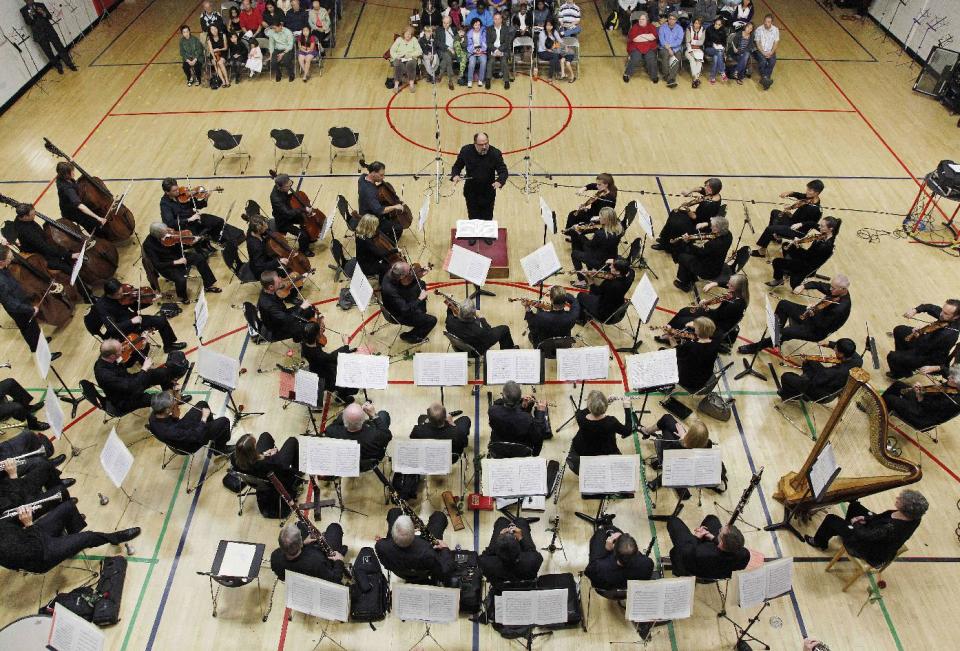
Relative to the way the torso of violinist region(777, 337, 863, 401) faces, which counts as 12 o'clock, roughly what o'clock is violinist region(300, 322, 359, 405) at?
violinist region(300, 322, 359, 405) is roughly at 11 o'clock from violinist region(777, 337, 863, 401).

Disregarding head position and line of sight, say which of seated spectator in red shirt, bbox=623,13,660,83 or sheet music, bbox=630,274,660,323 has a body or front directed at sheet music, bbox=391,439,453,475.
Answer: the seated spectator in red shirt

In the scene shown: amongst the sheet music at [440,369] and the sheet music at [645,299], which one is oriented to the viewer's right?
the sheet music at [645,299]

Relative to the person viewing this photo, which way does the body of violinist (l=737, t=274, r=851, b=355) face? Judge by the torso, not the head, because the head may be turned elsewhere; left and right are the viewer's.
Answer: facing to the left of the viewer

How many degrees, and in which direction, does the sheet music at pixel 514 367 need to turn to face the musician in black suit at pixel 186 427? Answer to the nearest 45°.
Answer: approximately 90° to its right

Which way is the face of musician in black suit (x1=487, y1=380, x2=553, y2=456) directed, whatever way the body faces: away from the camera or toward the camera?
away from the camera

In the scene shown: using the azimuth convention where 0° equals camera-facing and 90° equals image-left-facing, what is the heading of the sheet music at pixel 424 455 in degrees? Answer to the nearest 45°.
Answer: approximately 0°

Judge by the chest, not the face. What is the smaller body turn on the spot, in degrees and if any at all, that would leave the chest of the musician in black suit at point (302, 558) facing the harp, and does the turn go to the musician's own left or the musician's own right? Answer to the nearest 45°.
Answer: approximately 45° to the musician's own right

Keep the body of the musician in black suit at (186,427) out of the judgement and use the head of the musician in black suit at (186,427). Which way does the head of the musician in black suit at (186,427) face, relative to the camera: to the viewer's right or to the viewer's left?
to the viewer's right

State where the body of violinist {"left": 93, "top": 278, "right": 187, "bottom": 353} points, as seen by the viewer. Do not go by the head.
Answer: to the viewer's right

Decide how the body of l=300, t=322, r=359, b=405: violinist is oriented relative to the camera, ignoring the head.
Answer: to the viewer's right

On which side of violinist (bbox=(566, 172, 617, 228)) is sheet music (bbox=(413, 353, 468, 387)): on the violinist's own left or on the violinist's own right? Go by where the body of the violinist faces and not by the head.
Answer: on the violinist's own left

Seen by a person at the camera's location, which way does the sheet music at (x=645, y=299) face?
facing to the right of the viewer

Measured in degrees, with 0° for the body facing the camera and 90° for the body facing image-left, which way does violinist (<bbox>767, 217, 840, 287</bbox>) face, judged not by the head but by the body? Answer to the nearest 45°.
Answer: approximately 90°
